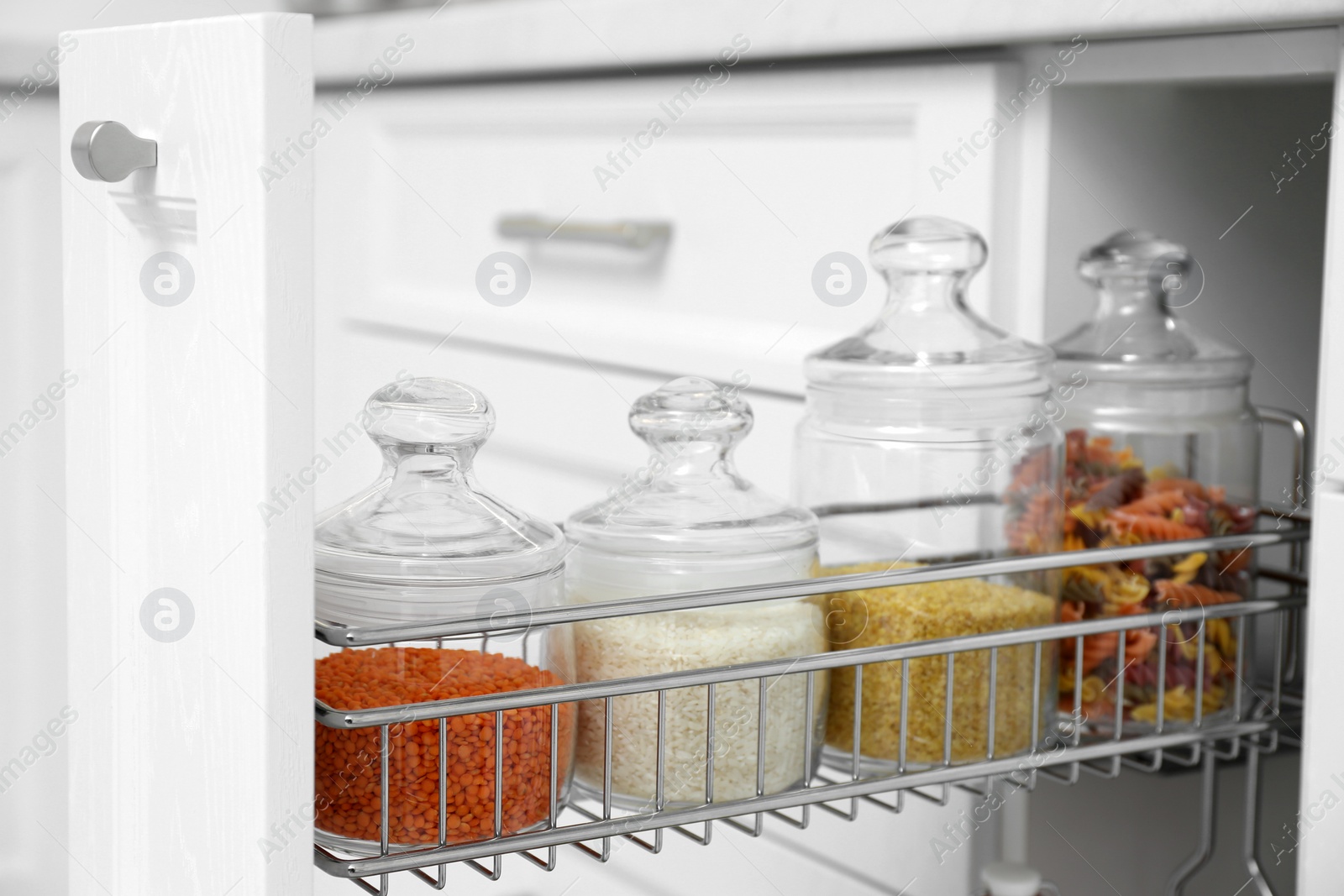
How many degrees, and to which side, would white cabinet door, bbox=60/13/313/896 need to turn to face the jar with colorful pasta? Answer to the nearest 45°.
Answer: approximately 135° to its left

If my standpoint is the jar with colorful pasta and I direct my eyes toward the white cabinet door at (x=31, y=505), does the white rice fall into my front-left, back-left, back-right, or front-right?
front-left

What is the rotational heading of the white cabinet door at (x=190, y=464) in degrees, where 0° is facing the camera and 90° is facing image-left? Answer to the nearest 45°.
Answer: approximately 45°

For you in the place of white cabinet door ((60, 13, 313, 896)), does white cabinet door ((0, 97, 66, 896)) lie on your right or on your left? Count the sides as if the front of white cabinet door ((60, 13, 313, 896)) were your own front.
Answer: on your right
